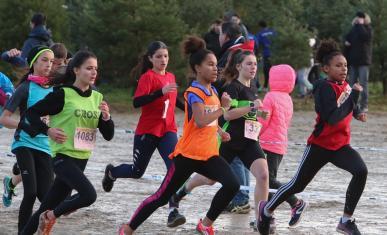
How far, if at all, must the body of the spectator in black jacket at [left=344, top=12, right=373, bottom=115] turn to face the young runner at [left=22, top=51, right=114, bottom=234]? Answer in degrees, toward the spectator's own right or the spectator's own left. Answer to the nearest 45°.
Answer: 0° — they already face them

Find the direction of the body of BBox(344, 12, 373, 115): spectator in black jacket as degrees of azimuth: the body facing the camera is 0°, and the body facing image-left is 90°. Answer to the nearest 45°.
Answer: approximately 0°

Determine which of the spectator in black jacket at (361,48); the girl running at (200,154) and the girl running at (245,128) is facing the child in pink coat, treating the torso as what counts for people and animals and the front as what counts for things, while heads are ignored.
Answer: the spectator in black jacket

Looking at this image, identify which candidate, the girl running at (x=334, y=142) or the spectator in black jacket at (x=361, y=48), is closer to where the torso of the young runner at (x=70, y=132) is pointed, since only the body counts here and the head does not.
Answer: the girl running
